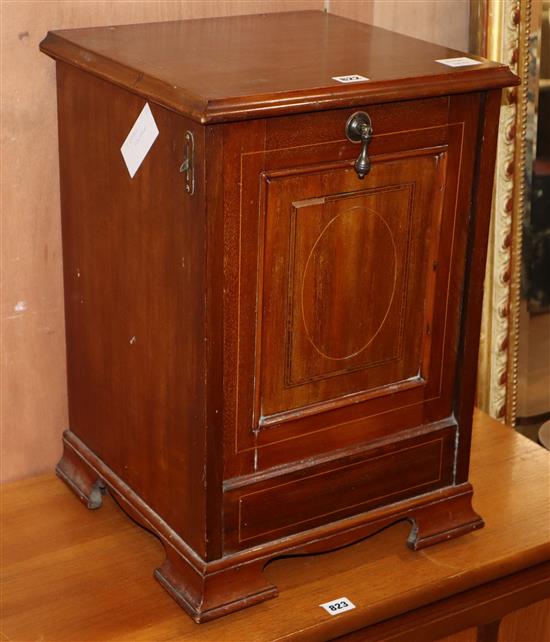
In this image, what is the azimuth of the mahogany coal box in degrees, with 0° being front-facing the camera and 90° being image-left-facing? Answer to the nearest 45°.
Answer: approximately 315°
